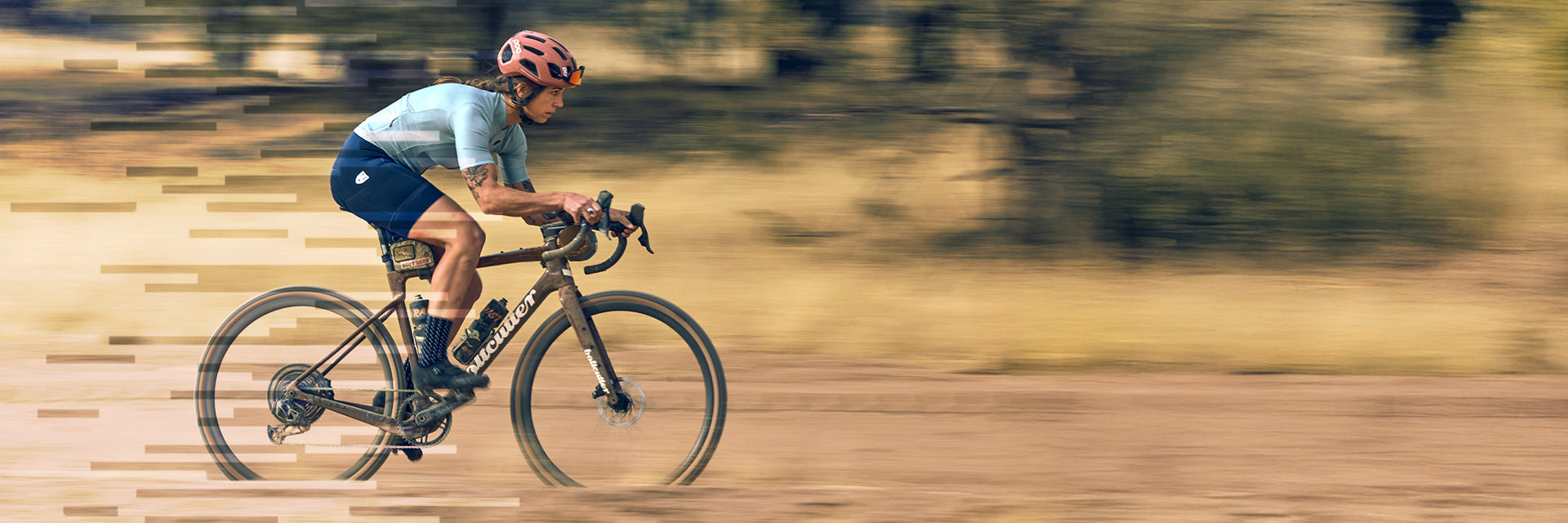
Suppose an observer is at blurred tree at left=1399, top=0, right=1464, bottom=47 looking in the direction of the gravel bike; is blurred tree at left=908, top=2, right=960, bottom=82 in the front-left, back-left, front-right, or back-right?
front-right

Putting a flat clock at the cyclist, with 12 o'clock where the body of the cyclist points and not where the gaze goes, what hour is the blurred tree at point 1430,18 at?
The blurred tree is roughly at 11 o'clock from the cyclist.

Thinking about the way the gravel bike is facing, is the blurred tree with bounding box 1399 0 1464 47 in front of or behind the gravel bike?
in front

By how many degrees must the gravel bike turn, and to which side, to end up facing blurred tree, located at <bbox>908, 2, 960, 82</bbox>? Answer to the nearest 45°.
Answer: approximately 45° to its left

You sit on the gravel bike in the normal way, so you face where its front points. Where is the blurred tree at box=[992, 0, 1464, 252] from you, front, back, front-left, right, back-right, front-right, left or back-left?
front-left

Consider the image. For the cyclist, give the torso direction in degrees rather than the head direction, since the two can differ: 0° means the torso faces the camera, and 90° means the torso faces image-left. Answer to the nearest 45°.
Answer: approximately 270°

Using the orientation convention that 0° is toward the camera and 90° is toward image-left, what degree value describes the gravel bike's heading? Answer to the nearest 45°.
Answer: approximately 270°

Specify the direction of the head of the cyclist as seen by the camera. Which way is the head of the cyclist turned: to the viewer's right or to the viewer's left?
to the viewer's right
